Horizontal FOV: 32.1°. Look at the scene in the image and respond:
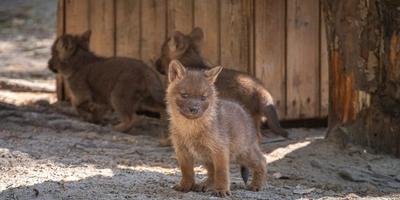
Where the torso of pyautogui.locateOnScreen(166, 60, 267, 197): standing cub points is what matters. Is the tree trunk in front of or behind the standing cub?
behind

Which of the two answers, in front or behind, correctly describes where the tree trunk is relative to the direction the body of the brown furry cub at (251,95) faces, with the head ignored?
behind

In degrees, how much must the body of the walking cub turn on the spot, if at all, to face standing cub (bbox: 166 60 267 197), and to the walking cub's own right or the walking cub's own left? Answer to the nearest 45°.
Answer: approximately 90° to the walking cub's own left

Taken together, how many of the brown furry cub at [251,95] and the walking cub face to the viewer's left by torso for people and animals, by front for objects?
2

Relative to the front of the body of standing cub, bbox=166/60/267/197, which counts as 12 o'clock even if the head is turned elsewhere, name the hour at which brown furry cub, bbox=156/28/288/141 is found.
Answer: The brown furry cub is roughly at 5 o'clock from the standing cub.

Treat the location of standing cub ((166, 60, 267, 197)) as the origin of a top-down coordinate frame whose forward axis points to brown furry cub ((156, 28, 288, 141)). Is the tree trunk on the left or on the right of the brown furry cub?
right

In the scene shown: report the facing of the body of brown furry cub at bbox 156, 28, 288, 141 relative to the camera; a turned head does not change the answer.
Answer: to the viewer's left

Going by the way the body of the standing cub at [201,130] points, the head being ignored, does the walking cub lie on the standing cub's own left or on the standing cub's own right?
on the standing cub's own right

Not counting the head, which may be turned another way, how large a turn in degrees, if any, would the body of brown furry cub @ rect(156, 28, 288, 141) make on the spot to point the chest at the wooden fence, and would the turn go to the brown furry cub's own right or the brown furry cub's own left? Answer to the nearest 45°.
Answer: approximately 90° to the brown furry cub's own right

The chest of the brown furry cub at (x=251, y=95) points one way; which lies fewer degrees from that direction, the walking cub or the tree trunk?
the walking cub

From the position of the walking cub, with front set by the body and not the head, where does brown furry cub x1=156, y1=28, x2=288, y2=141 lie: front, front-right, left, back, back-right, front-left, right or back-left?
back-left

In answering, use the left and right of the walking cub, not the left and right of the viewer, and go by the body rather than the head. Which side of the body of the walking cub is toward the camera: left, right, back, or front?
left
